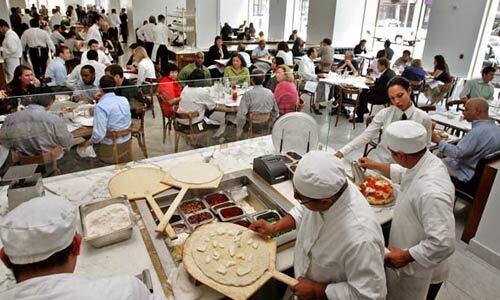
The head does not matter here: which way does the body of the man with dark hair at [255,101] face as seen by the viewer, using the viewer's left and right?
facing away from the viewer

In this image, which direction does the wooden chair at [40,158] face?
away from the camera

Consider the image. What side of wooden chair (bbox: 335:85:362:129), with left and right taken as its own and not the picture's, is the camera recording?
back

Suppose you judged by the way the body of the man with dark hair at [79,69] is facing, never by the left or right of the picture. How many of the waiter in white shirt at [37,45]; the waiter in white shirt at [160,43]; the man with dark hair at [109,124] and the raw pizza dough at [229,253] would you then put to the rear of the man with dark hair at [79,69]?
2

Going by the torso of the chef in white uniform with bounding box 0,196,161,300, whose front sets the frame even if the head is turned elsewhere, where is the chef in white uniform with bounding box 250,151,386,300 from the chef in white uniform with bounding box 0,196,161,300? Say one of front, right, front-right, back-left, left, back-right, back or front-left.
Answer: right

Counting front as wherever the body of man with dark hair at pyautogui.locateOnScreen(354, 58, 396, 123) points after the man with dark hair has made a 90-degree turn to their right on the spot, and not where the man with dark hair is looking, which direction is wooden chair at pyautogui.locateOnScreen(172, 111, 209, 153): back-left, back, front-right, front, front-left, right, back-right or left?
back-left

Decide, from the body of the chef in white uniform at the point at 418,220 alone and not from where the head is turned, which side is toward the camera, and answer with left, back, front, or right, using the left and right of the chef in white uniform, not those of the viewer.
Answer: left

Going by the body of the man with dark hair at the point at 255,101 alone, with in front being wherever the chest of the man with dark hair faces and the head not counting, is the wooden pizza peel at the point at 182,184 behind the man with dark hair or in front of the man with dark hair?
behind

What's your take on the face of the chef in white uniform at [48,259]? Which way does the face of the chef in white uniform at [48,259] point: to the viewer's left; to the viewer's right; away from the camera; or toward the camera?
away from the camera

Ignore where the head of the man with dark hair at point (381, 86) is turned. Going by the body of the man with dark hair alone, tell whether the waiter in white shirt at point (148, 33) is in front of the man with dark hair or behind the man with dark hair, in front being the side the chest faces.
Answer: in front

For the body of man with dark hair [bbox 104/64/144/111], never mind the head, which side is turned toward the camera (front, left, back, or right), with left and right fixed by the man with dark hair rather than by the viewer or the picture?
left

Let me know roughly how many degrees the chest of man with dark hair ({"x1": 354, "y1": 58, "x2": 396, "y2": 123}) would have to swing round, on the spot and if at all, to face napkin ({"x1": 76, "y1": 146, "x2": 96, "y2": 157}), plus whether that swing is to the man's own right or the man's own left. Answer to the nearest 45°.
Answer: approximately 45° to the man's own left

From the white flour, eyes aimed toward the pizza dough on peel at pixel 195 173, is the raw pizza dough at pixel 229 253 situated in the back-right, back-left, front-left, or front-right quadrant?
front-right

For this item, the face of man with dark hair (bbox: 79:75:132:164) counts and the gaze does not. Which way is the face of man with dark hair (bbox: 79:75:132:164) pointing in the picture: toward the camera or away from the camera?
away from the camera
